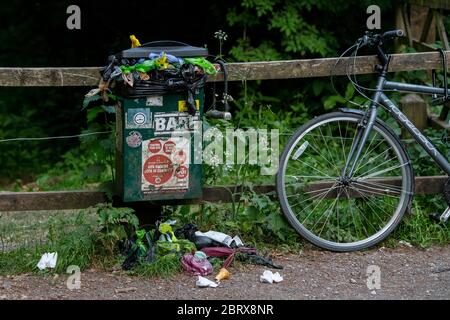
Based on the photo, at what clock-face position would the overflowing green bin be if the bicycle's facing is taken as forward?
The overflowing green bin is roughly at 11 o'clock from the bicycle.

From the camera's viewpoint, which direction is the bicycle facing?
to the viewer's left

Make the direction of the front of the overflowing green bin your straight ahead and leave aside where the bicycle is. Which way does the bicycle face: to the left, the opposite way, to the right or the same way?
to the right

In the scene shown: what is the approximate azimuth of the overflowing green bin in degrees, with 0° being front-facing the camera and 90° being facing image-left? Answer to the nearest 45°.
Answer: approximately 0°

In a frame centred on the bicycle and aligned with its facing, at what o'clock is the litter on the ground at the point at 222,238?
The litter on the ground is roughly at 11 o'clock from the bicycle.

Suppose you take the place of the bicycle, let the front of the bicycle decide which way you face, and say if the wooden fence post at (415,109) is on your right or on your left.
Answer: on your right

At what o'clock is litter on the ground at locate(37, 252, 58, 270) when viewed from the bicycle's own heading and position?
The litter on the ground is roughly at 11 o'clock from the bicycle.

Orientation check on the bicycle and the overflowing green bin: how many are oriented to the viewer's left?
1
